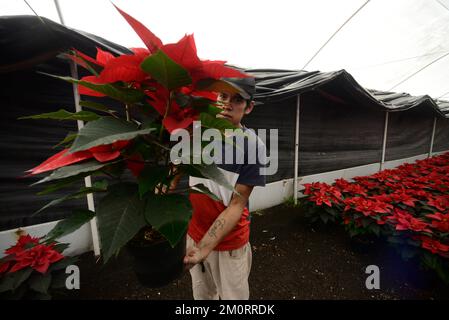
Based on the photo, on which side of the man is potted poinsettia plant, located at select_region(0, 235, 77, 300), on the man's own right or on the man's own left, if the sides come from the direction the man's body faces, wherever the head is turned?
on the man's own right

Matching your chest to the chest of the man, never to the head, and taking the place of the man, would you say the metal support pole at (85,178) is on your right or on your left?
on your right

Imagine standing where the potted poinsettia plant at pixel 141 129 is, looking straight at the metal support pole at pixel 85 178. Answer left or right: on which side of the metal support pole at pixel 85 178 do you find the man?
right

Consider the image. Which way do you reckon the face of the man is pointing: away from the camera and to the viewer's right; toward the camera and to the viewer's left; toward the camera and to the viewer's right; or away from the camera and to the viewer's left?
toward the camera and to the viewer's left

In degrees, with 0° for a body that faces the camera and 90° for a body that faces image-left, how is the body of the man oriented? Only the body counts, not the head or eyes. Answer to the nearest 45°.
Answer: approximately 45°

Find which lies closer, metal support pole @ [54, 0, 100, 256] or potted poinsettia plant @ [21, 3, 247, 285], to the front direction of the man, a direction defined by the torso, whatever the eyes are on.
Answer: the potted poinsettia plant
